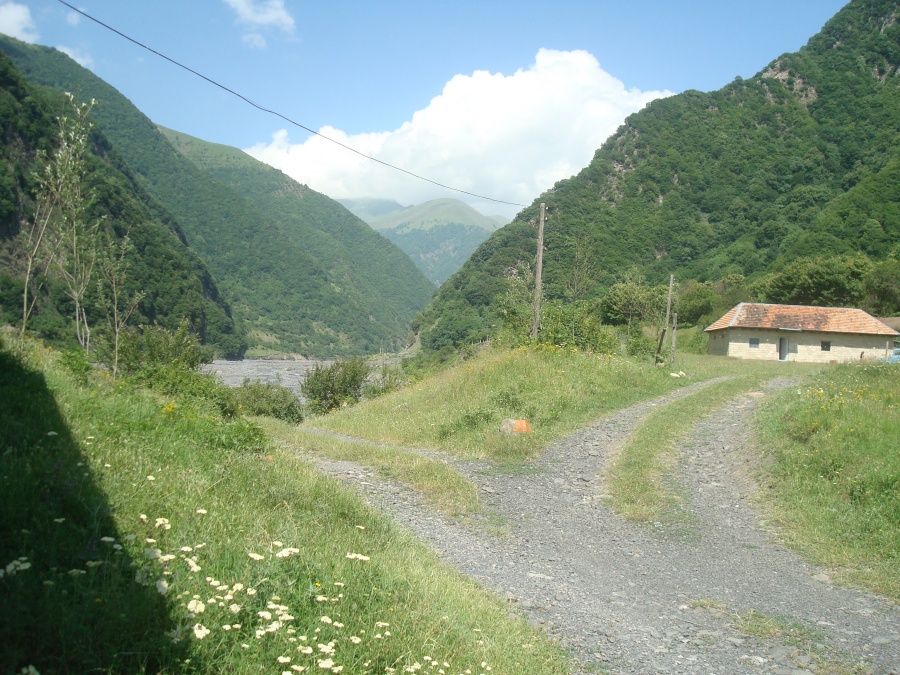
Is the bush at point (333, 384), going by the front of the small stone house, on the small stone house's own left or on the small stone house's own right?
on the small stone house's own right

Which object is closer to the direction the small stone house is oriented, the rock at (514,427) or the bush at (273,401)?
the rock

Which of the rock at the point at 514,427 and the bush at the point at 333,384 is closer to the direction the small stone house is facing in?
the rock

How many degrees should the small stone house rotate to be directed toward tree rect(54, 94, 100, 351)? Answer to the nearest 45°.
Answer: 0° — it already faces it

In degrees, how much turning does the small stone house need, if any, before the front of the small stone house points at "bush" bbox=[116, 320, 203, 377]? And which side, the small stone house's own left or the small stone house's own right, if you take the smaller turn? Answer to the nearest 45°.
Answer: approximately 45° to the small stone house's own right

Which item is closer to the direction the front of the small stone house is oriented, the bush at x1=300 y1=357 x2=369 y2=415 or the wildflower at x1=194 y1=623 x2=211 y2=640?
the wildflower

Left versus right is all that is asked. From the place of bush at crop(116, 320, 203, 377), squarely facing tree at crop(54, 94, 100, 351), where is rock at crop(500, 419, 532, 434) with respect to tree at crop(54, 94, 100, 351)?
left

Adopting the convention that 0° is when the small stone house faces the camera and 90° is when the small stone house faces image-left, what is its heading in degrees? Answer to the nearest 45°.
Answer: approximately 0°

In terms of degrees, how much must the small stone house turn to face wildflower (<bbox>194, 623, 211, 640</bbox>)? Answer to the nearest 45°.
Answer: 0° — it already faces it

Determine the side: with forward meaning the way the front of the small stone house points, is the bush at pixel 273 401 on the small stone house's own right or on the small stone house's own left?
on the small stone house's own right

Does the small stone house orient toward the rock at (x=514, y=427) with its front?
yes
